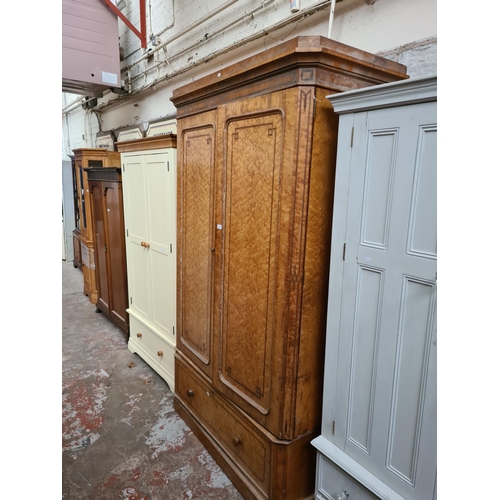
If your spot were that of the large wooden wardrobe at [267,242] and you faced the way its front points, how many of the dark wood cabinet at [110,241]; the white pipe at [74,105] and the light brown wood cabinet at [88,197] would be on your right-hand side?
3

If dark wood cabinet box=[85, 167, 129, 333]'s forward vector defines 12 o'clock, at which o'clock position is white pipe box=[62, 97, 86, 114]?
The white pipe is roughly at 4 o'clock from the dark wood cabinet.

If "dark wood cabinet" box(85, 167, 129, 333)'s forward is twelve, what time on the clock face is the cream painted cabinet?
The cream painted cabinet is roughly at 10 o'clock from the dark wood cabinet.

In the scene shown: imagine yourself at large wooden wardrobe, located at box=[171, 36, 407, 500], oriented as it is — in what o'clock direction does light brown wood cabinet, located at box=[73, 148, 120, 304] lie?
The light brown wood cabinet is roughly at 3 o'clock from the large wooden wardrobe.

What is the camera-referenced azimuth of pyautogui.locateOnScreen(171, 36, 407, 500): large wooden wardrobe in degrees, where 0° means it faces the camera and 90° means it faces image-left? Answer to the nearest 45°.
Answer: approximately 45°

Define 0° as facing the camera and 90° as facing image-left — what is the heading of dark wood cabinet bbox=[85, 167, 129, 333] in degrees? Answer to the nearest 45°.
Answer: approximately 45°

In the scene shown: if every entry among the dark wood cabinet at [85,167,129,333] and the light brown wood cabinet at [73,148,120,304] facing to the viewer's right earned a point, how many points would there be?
0
